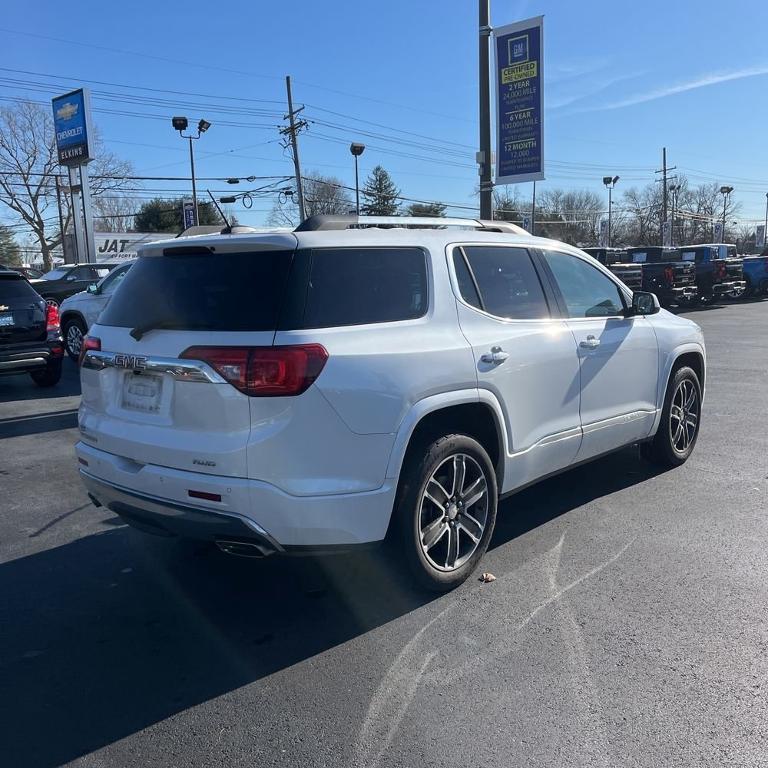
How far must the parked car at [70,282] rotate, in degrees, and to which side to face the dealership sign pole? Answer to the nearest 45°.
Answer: approximately 135° to its right

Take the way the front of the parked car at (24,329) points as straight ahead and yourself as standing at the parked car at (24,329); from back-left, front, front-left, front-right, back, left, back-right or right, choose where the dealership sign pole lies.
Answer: front

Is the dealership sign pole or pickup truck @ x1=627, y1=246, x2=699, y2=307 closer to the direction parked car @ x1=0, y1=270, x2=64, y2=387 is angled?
the dealership sign pole

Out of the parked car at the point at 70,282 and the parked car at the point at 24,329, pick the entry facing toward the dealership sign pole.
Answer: the parked car at the point at 24,329

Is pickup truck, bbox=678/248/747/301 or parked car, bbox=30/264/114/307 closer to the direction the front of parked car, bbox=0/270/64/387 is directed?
the parked car

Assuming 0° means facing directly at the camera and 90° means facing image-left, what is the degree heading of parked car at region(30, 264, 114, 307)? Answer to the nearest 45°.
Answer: approximately 45°

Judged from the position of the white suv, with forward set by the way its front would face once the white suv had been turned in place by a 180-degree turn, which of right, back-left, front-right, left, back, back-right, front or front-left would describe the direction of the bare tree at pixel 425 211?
back-right

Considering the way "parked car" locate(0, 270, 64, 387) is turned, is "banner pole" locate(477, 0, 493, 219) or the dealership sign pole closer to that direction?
the dealership sign pole

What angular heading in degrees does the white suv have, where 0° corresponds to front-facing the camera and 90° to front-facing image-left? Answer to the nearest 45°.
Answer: approximately 225°

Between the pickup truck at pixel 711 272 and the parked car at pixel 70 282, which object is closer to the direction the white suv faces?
the pickup truck

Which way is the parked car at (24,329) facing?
away from the camera

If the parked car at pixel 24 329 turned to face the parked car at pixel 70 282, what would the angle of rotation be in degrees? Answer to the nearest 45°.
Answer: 0° — it already faces it

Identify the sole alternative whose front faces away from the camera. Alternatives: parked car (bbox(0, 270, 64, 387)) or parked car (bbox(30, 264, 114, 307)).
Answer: parked car (bbox(0, 270, 64, 387))

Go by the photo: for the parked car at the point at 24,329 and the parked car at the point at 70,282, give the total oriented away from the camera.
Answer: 1
